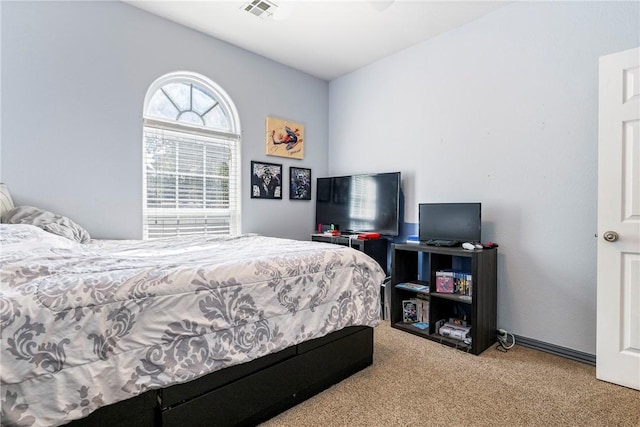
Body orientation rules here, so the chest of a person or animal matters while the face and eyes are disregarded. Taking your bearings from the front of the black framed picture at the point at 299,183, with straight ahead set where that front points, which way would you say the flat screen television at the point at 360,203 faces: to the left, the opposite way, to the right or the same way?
to the right

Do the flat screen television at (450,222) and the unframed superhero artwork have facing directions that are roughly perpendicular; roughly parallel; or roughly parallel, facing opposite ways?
roughly perpendicular

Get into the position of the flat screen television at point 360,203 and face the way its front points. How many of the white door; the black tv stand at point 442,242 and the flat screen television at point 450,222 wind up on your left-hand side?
3

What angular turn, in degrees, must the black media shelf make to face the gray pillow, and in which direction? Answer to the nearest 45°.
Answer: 0° — it already faces it

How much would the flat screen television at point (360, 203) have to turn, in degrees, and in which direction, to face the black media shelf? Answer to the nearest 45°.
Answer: approximately 90° to its left

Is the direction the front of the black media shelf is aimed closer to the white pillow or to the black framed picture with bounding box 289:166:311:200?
the white pillow

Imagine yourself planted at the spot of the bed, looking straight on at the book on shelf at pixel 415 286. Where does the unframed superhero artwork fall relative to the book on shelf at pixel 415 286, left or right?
left

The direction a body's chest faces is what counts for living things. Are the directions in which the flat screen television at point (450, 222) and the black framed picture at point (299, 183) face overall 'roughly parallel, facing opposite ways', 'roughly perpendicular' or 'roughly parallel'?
roughly perpendicular

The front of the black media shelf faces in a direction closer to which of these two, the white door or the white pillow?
the white pillow

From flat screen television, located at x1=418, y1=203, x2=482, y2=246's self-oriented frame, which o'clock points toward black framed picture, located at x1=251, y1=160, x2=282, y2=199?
The black framed picture is roughly at 3 o'clock from the flat screen television.

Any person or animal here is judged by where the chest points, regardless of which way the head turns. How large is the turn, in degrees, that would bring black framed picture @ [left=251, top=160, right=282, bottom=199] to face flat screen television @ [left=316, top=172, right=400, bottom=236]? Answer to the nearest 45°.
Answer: approximately 45° to its left

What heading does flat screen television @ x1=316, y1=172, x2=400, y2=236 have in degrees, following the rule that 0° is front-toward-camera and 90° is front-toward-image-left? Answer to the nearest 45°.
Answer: approximately 45°

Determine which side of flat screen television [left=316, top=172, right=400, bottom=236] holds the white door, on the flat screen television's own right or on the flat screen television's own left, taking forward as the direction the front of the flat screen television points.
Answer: on the flat screen television's own left
